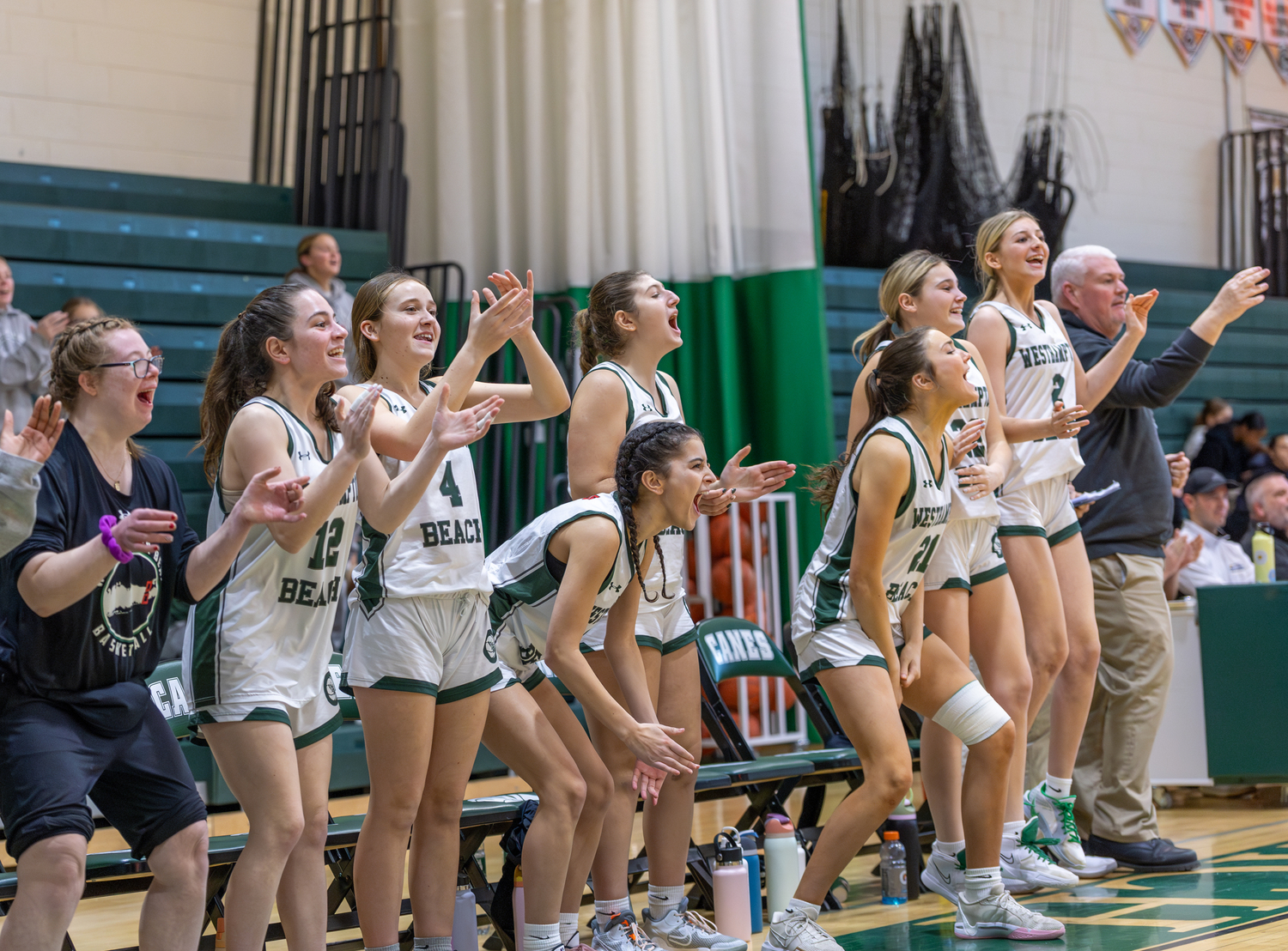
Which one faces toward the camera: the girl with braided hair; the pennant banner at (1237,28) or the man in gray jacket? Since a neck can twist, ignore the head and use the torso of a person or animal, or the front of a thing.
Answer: the pennant banner

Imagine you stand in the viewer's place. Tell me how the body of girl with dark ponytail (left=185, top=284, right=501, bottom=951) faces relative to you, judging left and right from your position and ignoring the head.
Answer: facing the viewer and to the right of the viewer

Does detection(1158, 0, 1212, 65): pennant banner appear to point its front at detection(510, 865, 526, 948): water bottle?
yes

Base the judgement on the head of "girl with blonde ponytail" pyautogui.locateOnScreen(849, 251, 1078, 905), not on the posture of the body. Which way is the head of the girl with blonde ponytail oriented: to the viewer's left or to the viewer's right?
to the viewer's right

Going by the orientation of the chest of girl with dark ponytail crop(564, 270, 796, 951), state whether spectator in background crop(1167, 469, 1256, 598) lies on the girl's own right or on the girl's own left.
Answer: on the girl's own left

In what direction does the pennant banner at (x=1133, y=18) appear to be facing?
toward the camera

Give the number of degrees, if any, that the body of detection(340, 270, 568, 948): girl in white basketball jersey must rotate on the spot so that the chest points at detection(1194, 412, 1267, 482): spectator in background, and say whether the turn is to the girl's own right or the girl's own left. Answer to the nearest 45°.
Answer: approximately 90° to the girl's own left

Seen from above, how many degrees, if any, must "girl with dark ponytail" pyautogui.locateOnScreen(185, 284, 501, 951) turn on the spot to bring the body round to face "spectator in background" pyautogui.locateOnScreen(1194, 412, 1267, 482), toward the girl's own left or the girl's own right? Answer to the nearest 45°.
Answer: approximately 90° to the girl's own left

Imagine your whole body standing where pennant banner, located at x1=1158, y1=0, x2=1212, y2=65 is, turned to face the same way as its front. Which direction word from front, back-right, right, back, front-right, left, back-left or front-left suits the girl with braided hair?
front

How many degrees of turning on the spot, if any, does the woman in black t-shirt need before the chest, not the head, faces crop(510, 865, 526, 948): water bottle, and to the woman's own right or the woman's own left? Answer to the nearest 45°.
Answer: approximately 90° to the woman's own left

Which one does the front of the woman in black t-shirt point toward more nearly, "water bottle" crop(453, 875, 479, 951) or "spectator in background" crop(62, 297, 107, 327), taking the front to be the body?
the water bottle

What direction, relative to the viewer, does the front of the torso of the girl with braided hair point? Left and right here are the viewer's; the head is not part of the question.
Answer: facing to the right of the viewer

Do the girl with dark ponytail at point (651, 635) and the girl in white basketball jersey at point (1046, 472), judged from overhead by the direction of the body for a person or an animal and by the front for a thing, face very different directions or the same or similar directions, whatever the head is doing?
same or similar directions

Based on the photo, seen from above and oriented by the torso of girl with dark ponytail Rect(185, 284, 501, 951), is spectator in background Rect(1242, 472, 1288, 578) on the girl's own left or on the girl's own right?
on the girl's own left
